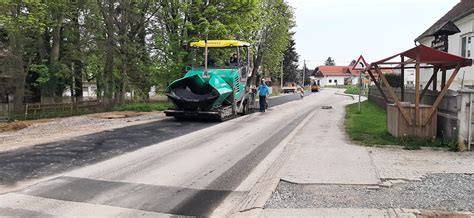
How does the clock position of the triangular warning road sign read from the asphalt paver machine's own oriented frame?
The triangular warning road sign is roughly at 7 o'clock from the asphalt paver machine.

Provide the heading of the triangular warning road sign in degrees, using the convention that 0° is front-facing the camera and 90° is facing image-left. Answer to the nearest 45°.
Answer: approximately 0°

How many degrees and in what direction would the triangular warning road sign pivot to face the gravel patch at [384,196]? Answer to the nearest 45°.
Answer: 0° — it already faces it

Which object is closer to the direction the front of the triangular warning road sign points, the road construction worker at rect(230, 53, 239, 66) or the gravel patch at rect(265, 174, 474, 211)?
the gravel patch

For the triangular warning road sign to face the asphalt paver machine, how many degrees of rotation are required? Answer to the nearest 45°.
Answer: approximately 45° to its right

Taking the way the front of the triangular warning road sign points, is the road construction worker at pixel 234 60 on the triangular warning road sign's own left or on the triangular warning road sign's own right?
on the triangular warning road sign's own right

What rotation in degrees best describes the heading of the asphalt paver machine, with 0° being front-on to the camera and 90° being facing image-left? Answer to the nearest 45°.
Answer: approximately 45°
